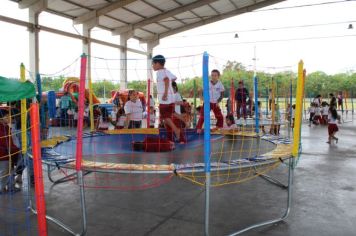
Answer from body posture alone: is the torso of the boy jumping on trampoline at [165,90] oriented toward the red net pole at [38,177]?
no

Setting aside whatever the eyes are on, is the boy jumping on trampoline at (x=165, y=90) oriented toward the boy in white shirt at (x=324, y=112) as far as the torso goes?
no

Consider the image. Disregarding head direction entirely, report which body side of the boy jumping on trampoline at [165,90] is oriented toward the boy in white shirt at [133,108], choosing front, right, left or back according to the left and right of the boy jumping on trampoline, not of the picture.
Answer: right

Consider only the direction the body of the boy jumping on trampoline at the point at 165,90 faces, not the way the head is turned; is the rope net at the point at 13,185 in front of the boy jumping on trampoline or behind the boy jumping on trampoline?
in front

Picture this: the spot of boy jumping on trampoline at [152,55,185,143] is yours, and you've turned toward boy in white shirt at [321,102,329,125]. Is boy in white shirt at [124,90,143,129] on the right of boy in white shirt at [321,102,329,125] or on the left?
left

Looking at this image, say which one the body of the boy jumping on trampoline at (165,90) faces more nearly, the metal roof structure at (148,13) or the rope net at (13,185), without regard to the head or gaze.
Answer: the rope net

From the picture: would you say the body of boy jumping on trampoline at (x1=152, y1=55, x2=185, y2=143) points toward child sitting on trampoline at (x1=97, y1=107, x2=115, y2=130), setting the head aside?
no
